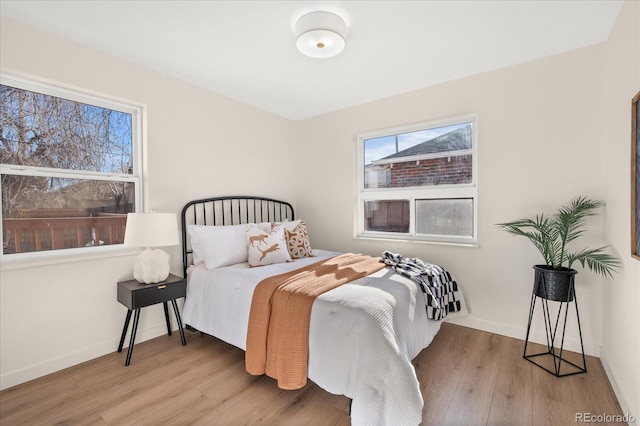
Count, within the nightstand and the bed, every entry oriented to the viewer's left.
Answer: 0

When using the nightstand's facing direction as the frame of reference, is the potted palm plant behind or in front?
in front

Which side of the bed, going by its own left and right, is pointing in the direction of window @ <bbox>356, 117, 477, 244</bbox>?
left

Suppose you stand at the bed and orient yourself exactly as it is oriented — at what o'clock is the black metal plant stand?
The black metal plant stand is roughly at 10 o'clock from the bed.

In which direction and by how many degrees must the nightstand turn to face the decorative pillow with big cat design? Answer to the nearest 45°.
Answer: approximately 45° to its left

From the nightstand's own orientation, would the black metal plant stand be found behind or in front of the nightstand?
in front

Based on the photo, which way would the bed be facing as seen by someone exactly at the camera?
facing the viewer and to the right of the viewer

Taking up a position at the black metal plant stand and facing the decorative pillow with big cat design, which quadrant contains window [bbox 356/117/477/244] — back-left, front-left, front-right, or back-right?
front-right

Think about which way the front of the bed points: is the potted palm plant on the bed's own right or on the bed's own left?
on the bed's own left

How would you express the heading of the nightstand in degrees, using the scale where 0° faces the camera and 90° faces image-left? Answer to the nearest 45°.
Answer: approximately 315°
